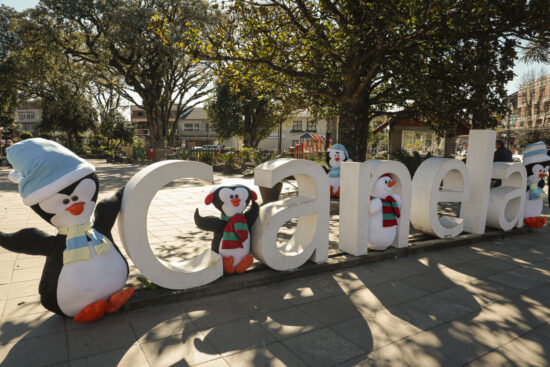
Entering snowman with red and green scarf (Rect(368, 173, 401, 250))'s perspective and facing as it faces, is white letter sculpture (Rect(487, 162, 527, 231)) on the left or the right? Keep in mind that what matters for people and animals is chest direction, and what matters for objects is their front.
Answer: on its left

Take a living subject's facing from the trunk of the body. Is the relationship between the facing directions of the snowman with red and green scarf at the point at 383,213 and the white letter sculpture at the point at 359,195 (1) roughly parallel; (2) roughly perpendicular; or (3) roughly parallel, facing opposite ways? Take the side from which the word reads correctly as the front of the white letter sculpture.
roughly parallel

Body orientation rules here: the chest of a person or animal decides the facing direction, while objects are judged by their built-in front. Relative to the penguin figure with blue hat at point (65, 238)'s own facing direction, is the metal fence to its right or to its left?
on its left

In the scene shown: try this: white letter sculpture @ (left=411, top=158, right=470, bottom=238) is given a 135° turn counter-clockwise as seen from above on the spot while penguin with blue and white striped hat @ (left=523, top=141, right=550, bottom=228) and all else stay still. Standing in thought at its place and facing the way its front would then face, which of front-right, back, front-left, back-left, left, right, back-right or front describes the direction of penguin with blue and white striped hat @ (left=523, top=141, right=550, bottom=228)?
front-right

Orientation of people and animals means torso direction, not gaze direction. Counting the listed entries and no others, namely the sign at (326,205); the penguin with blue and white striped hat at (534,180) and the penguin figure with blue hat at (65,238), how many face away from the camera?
0

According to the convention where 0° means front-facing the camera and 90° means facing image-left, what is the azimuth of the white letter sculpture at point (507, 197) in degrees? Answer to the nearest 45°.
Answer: approximately 315°

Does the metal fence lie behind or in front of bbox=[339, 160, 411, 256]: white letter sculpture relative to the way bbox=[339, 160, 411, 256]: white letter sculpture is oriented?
behind

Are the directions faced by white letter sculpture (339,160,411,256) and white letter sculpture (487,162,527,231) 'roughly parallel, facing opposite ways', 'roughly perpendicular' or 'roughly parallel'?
roughly parallel

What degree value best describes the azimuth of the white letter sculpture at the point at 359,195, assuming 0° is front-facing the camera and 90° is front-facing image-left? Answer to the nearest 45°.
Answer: approximately 315°

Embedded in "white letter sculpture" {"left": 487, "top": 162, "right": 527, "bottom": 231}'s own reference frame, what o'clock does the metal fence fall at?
The metal fence is roughly at 5 o'clock from the white letter sculpture.

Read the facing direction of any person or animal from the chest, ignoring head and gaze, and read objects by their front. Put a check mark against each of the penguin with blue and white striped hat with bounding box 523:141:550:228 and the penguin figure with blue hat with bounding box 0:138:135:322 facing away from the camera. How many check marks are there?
0

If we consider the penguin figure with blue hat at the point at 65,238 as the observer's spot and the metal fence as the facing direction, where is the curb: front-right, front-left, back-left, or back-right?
front-right

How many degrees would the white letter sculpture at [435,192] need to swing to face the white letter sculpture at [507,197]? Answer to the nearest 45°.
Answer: approximately 90° to its left

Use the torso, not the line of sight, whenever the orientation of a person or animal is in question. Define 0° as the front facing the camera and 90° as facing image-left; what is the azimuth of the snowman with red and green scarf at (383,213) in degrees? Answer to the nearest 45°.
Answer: approximately 315°

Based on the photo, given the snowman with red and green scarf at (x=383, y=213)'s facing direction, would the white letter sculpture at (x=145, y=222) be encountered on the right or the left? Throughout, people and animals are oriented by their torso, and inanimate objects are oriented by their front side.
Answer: on its right
